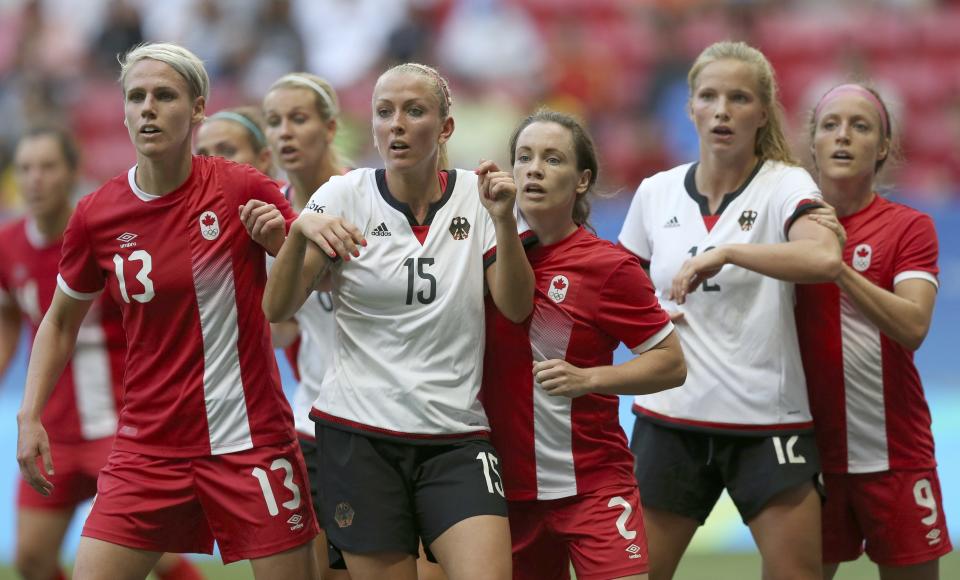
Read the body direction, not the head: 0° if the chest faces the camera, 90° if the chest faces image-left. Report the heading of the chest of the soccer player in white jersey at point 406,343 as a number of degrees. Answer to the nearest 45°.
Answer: approximately 0°

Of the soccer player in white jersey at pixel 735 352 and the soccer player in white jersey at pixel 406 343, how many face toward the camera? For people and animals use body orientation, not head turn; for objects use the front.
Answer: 2

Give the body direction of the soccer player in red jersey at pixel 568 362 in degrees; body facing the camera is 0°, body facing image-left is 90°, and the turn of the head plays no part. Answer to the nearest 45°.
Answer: approximately 45°

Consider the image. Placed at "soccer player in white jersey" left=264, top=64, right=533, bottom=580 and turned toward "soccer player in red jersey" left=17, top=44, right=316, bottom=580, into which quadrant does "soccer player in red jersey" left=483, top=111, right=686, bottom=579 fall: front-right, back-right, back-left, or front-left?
back-right

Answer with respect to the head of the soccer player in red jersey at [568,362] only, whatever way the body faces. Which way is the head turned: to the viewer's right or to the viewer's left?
to the viewer's left
